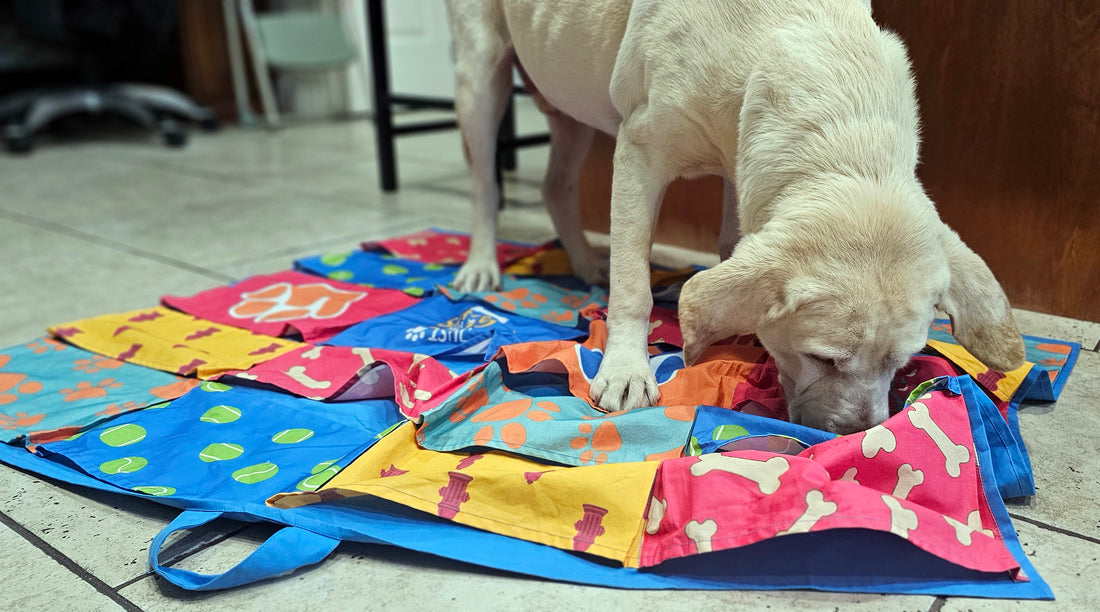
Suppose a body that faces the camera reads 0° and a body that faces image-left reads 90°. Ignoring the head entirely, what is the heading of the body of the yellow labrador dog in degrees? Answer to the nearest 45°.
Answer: approximately 315°

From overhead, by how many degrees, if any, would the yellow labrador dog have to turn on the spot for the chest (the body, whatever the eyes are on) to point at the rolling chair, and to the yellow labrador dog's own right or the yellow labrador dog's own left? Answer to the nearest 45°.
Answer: approximately 180°
